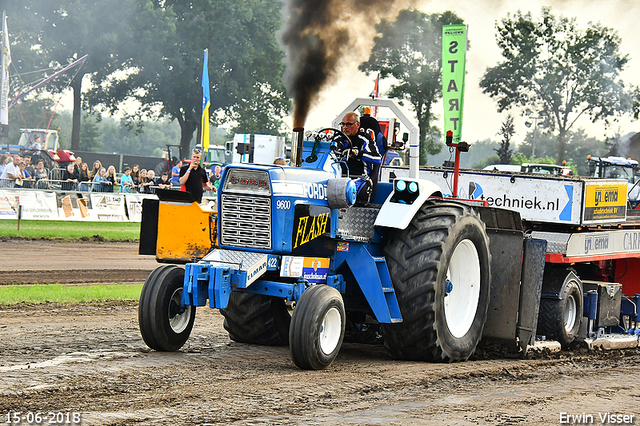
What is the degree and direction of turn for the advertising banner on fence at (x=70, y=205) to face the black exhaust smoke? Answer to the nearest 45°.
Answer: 0° — it already faces it

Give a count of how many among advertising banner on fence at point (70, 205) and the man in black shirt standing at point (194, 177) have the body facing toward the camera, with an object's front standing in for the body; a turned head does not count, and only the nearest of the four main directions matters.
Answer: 2

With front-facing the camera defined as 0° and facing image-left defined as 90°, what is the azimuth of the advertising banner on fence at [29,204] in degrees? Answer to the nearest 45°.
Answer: approximately 0°

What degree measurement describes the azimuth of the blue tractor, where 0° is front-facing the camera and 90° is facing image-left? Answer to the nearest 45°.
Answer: approximately 45°

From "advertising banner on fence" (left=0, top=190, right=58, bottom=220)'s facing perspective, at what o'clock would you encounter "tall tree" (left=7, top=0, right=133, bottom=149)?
The tall tree is roughly at 6 o'clock from the advertising banner on fence.

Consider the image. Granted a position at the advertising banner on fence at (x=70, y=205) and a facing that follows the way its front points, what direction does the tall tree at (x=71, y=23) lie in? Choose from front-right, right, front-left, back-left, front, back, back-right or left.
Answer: back

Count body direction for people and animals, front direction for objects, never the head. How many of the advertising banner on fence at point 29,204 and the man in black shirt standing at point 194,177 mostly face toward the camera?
2

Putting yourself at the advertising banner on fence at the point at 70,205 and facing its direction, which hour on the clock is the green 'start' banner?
The green 'start' banner is roughly at 9 o'clock from the advertising banner on fence.

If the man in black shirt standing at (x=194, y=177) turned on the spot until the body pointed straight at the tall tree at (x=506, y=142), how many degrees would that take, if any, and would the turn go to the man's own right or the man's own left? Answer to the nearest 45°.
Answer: approximately 135° to the man's own left

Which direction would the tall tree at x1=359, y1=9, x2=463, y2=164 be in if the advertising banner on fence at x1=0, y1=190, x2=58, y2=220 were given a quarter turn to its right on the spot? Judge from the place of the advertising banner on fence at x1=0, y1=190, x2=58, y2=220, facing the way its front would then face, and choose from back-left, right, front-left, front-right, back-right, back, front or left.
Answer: back-right

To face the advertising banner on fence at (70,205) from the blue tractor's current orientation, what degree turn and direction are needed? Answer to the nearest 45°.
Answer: approximately 90° to its right
